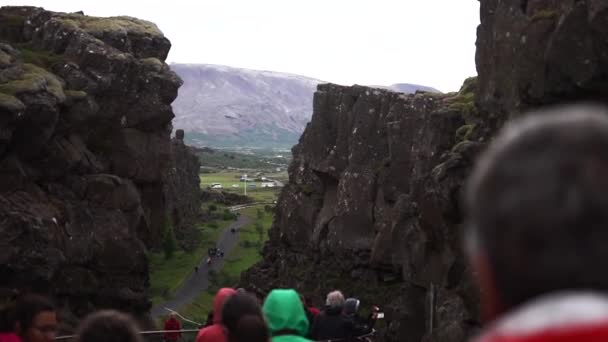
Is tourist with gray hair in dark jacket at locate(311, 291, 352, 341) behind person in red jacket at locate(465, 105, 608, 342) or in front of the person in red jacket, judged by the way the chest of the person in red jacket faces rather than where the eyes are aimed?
in front

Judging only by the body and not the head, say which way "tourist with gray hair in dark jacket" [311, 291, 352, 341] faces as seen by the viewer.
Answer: away from the camera

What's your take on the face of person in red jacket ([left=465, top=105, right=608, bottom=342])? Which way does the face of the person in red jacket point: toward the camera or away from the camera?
away from the camera

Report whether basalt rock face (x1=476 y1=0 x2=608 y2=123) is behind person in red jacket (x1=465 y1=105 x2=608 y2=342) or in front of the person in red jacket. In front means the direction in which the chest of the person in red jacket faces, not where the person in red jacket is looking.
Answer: in front

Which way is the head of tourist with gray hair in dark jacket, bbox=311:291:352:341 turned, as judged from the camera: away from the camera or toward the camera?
away from the camera

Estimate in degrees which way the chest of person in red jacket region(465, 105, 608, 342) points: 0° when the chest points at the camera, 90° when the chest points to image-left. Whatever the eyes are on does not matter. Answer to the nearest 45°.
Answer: approximately 180°

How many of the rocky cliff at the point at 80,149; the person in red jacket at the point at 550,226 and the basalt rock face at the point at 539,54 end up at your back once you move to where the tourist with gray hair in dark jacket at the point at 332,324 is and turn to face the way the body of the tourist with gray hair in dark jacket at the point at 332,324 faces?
1

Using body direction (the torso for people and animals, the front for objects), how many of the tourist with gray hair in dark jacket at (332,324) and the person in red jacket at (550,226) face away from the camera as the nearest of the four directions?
2

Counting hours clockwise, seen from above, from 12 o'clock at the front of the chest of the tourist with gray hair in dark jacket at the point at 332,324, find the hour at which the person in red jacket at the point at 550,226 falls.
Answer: The person in red jacket is roughly at 6 o'clock from the tourist with gray hair in dark jacket.

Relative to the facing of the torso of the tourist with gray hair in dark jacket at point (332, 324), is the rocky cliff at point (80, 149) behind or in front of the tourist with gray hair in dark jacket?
in front

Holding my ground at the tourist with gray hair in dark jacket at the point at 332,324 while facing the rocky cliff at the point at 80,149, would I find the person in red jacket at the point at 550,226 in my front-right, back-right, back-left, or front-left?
back-left
